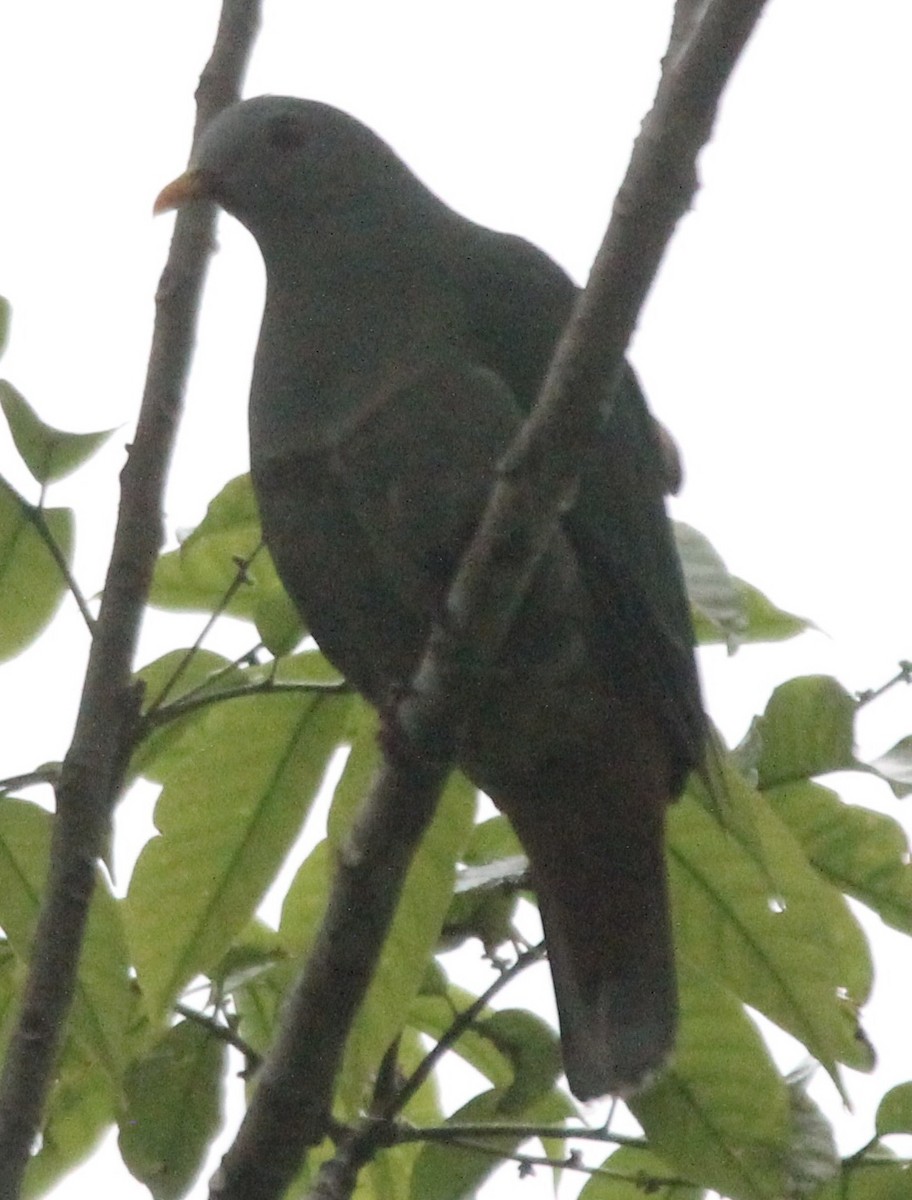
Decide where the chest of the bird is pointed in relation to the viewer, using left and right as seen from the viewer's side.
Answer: facing to the left of the viewer
